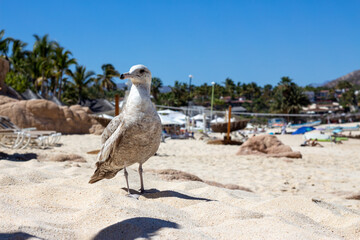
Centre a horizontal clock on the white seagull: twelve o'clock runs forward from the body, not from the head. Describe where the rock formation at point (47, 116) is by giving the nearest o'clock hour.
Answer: The rock formation is roughly at 7 o'clock from the white seagull.

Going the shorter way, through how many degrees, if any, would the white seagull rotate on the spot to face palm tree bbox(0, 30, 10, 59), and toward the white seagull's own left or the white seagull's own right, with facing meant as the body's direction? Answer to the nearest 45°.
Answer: approximately 135° to the white seagull's own left

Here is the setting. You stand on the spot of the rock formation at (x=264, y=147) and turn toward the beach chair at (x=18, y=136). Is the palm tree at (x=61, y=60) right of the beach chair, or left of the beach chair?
right

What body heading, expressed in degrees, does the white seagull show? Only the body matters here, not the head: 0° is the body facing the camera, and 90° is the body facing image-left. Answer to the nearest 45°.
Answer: approximately 315°

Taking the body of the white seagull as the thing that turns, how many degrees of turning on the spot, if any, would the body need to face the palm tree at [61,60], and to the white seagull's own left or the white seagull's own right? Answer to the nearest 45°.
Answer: approximately 135° to the white seagull's own left

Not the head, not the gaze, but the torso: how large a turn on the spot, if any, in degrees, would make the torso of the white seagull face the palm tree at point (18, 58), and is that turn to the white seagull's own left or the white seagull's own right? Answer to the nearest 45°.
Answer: approximately 135° to the white seagull's own left

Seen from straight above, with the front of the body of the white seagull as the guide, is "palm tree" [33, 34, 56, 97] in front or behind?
behind

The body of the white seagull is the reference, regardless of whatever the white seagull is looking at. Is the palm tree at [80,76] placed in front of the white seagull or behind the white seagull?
behind

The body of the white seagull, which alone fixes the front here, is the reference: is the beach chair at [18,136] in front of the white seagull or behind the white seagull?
behind
